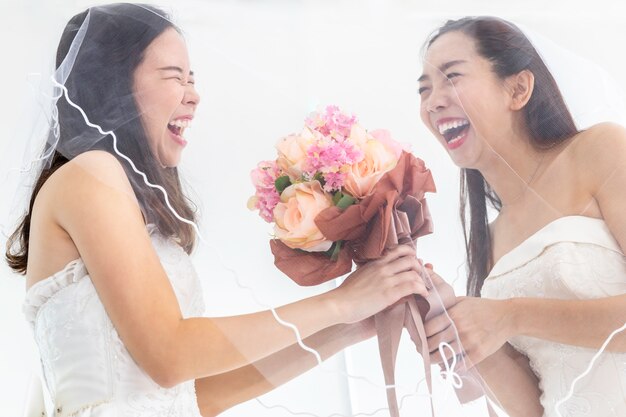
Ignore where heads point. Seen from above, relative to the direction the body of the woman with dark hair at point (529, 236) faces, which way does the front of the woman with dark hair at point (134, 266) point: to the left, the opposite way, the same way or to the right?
the opposite way

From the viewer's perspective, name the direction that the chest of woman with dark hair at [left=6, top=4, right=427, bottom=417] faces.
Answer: to the viewer's right

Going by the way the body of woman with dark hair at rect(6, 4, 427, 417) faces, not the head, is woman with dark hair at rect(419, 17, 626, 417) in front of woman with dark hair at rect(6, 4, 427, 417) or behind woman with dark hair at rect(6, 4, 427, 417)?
in front

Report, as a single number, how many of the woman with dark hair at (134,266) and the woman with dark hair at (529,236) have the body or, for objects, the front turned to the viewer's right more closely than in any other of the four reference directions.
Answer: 1

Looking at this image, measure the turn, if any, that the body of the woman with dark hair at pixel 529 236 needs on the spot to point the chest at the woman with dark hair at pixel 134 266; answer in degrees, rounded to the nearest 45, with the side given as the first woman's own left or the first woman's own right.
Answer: approximately 45° to the first woman's own right

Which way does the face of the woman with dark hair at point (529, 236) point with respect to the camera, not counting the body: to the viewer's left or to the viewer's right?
to the viewer's left

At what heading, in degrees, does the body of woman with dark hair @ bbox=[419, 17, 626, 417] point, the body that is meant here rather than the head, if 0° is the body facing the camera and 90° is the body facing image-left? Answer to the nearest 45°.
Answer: approximately 45°
